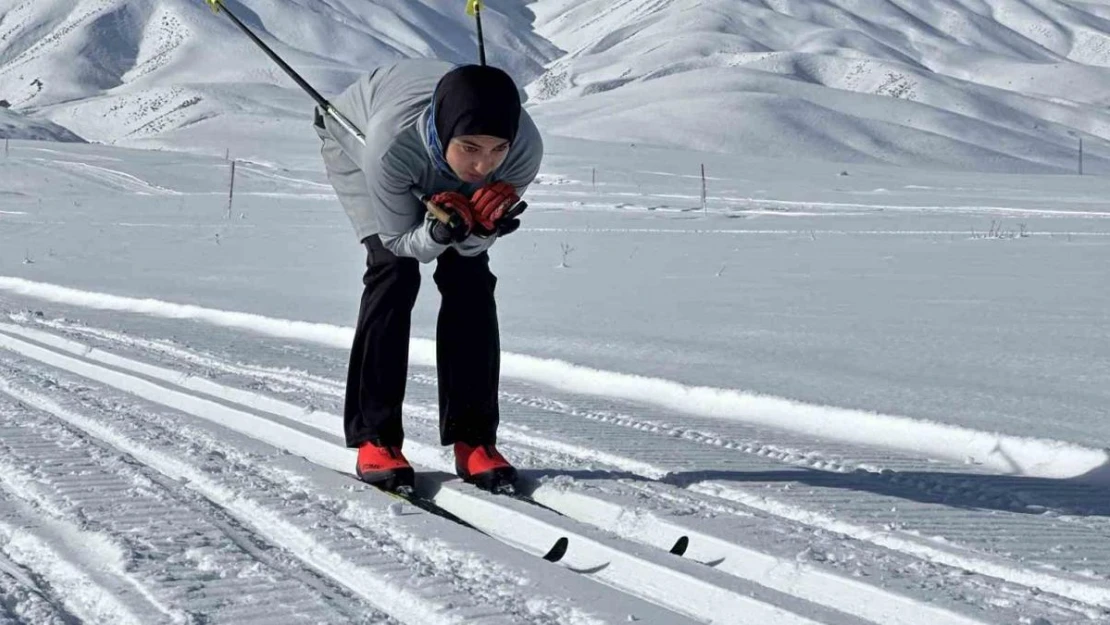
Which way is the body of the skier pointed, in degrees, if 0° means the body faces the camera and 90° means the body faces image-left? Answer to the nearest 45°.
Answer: approximately 315°
